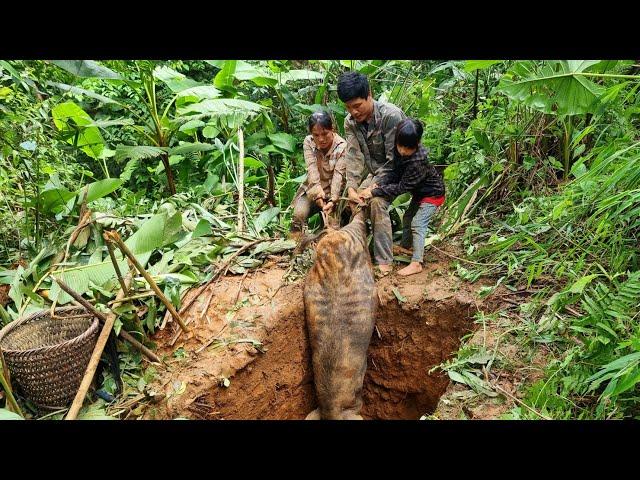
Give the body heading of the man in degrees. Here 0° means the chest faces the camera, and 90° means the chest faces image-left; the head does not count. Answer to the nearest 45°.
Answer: approximately 45°

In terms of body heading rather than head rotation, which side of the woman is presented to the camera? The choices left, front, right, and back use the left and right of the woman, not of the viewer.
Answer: front

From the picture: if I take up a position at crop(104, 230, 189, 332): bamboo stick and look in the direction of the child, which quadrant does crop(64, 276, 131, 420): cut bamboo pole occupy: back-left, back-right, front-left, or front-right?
back-right

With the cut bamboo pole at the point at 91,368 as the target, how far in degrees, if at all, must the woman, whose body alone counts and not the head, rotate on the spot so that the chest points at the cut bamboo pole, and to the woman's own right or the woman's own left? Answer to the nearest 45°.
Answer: approximately 45° to the woman's own right

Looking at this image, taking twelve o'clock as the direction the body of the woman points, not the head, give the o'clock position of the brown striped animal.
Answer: The brown striped animal is roughly at 12 o'clock from the woman.

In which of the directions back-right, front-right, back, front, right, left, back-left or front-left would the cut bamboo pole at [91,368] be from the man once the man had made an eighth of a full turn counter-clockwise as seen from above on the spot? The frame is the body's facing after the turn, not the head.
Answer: front-right

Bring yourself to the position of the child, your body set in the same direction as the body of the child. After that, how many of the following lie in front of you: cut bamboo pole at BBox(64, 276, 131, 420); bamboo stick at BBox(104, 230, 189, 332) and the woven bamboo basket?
3

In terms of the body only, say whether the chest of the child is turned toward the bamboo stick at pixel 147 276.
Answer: yes

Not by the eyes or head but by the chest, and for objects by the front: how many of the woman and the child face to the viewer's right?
0

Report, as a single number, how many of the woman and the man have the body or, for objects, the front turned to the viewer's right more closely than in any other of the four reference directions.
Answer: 0

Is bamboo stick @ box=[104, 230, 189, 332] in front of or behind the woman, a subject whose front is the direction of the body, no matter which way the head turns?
in front

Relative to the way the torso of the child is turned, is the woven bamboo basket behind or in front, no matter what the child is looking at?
in front

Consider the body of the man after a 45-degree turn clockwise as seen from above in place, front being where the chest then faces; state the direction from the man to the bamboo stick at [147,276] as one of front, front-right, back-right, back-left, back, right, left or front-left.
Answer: front-left

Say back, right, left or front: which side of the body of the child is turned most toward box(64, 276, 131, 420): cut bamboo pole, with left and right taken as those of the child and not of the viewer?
front
